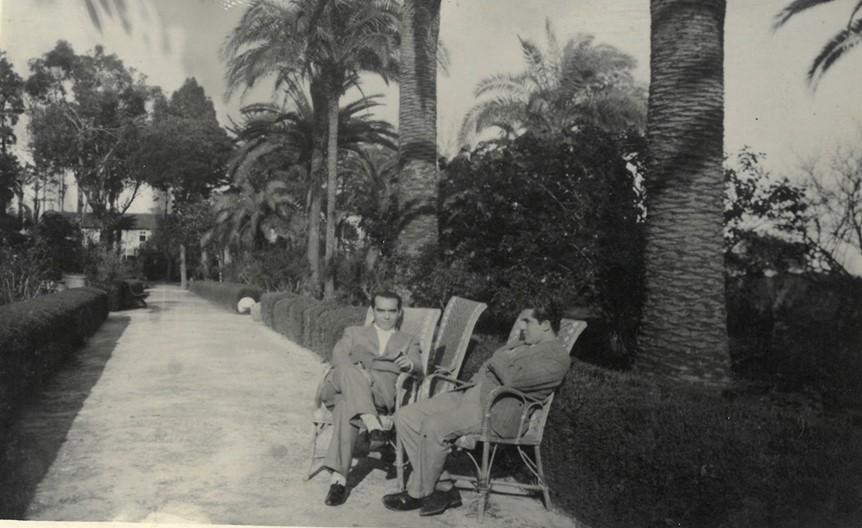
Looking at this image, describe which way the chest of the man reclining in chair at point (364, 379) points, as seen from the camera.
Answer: toward the camera

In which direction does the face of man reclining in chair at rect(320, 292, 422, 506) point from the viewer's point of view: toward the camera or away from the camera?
toward the camera

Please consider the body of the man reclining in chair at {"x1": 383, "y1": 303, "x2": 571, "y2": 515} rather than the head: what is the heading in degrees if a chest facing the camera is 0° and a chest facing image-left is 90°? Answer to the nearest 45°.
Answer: approximately 90°

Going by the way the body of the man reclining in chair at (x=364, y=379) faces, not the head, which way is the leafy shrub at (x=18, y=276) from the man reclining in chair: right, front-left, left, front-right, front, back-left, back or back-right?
back-right

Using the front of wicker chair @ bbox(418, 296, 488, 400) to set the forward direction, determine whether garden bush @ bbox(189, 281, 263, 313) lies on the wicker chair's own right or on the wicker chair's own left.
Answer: on the wicker chair's own right

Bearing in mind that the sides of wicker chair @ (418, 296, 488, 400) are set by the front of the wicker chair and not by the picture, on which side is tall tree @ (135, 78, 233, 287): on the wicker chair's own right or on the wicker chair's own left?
on the wicker chair's own right

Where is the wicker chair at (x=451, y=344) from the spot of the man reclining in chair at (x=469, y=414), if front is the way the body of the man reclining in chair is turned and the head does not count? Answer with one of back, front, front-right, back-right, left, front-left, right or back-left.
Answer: right

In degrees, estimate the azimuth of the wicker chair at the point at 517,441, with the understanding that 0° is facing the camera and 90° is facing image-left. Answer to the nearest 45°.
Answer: approximately 45°

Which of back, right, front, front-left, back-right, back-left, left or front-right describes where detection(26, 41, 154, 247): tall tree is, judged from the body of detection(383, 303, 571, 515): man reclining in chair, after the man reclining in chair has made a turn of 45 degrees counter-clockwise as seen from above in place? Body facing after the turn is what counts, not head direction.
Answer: right

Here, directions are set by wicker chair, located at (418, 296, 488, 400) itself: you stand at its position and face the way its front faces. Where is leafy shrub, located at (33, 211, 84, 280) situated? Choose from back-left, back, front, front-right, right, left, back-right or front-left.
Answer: right

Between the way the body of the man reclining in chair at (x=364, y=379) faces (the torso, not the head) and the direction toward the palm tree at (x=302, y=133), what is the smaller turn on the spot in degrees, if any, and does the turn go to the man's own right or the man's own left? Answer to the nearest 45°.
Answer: approximately 180°

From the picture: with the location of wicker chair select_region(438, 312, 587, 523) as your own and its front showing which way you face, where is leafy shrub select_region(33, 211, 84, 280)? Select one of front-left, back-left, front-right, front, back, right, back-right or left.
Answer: right

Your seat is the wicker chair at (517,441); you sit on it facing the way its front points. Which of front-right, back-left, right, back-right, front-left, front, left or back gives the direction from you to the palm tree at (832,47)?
back

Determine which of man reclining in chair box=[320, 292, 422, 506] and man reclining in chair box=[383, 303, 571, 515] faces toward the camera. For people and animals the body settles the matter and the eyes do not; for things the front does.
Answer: man reclining in chair box=[320, 292, 422, 506]
